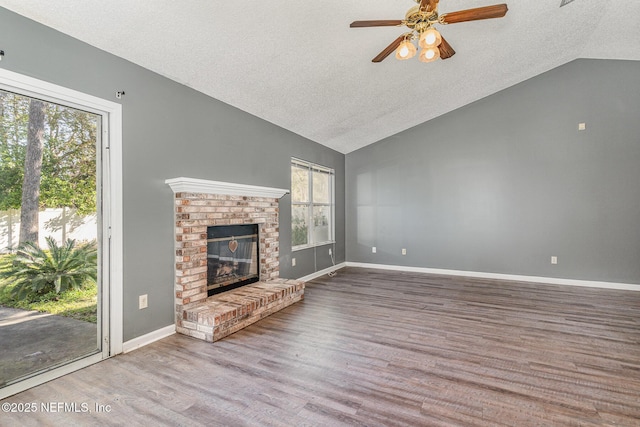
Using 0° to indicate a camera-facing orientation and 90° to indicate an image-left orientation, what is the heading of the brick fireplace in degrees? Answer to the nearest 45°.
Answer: approximately 315°
